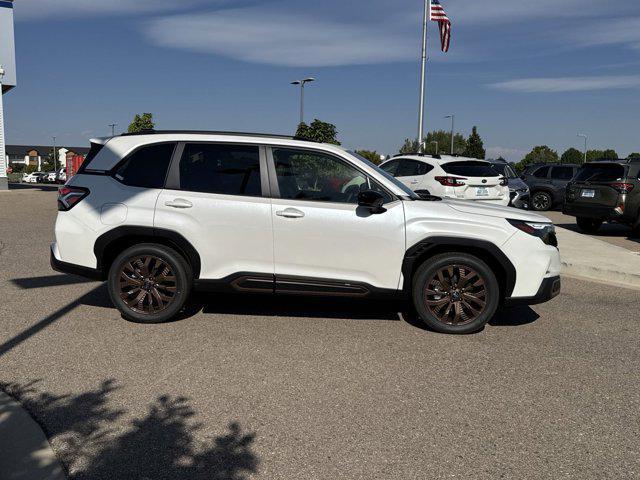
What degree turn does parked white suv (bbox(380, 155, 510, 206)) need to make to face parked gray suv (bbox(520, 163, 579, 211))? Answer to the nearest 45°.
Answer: approximately 45° to its right

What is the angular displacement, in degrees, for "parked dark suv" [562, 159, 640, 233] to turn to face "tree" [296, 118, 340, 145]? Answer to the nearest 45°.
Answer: approximately 90° to its left

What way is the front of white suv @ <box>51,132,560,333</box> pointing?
to the viewer's right

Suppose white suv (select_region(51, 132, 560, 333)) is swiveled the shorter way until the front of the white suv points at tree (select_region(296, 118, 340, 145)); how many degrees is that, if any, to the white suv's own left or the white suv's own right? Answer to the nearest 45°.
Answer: approximately 90° to the white suv's own left

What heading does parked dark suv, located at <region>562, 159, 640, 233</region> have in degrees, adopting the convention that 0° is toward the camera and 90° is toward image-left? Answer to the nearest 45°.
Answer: approximately 225°

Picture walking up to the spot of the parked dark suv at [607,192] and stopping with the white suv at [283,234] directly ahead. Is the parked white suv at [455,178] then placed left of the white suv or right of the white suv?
right

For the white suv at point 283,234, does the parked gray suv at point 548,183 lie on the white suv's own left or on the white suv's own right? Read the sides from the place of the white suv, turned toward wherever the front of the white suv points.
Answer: on the white suv's own left

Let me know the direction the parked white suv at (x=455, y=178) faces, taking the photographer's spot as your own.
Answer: facing away from the viewer and to the left of the viewer
